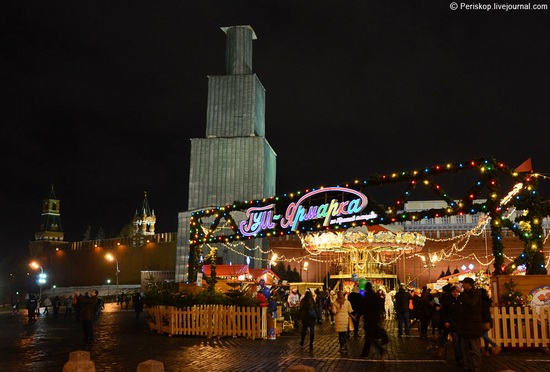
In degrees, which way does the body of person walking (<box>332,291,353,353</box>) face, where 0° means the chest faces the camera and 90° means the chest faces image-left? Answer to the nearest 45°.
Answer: approximately 180°

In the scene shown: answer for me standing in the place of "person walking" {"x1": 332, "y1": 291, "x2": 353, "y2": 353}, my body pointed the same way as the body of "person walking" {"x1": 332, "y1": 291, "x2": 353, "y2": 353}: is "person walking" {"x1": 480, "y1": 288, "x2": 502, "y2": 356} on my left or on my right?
on my right

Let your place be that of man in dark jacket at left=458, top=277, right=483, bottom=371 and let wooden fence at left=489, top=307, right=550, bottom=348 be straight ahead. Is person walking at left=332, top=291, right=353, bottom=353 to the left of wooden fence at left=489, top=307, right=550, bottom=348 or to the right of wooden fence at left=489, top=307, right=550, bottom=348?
left

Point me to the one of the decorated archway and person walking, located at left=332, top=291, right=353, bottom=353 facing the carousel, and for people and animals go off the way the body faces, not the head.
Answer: the person walking
